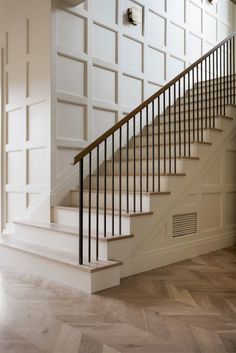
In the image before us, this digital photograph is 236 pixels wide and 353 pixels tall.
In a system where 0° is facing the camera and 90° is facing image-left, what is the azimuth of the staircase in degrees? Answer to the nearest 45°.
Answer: approximately 45°

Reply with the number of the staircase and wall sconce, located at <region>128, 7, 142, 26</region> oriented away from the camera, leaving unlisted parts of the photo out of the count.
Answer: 0
